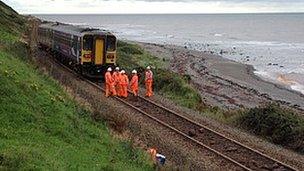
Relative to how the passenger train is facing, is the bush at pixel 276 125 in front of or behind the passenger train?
in front

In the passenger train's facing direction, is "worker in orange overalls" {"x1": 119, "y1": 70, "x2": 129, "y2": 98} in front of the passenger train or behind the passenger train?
in front

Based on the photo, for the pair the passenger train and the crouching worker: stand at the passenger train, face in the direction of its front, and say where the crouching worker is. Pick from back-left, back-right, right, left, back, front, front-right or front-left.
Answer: front-right

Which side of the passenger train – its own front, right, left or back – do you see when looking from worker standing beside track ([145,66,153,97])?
front
